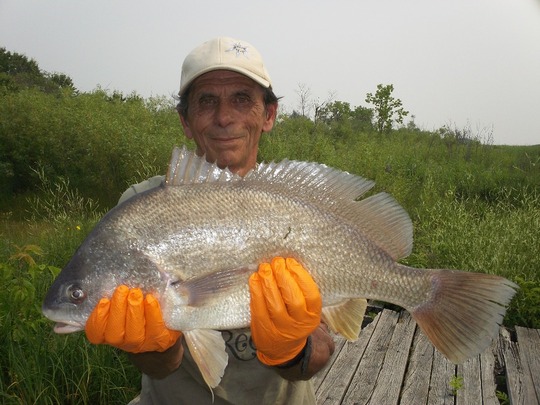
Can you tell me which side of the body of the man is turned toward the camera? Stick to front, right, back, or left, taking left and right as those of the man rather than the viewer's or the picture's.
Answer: front
